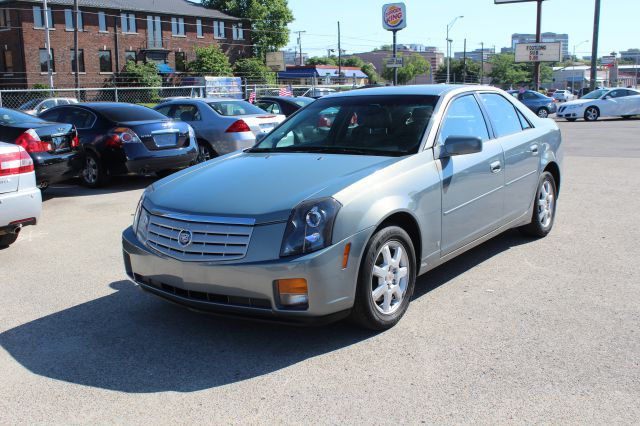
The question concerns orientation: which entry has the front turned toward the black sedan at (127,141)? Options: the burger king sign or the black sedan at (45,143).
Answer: the burger king sign

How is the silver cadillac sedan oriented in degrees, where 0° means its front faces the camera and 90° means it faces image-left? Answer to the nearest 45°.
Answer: approximately 45°

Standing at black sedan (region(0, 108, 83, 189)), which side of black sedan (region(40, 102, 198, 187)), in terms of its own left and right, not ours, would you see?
left

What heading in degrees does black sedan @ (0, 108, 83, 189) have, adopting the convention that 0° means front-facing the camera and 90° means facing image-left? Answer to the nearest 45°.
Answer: approximately 135°

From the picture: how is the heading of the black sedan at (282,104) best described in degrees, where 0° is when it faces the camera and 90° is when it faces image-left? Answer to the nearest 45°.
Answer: approximately 135°

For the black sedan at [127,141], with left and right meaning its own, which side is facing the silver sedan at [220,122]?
right

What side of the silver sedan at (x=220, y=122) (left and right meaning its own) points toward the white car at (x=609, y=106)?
right

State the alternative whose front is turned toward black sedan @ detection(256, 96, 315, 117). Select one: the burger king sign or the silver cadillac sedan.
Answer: the burger king sign

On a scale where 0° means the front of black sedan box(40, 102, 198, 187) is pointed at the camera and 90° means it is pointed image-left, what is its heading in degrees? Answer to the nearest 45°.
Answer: approximately 135°

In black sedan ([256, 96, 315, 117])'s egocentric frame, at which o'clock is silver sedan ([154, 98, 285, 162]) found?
The silver sedan is roughly at 8 o'clock from the black sedan.
